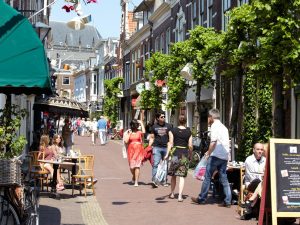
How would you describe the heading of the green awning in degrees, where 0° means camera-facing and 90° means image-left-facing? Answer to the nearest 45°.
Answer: approximately 270°

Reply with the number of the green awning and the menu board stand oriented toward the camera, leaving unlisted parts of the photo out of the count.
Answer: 1

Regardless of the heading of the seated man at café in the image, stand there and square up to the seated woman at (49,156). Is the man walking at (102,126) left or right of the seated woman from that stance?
right

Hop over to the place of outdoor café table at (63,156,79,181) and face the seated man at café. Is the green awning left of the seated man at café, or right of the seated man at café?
right

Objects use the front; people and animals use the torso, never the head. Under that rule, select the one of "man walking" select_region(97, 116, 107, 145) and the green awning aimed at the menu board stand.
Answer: the green awning
